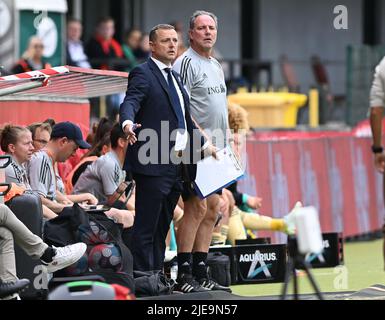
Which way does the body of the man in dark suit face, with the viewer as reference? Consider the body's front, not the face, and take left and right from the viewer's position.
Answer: facing the viewer and to the right of the viewer

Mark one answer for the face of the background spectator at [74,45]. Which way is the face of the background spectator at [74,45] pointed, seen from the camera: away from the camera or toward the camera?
toward the camera

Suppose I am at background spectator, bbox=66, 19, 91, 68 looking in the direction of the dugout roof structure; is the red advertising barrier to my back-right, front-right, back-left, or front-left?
front-left

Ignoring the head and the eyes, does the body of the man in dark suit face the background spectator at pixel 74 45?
no

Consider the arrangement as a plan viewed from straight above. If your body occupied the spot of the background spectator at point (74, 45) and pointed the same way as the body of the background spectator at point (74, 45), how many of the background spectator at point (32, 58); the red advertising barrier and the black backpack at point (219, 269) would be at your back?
0

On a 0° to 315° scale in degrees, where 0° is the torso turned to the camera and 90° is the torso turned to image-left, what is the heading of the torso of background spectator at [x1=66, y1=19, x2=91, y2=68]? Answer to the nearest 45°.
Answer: approximately 0°

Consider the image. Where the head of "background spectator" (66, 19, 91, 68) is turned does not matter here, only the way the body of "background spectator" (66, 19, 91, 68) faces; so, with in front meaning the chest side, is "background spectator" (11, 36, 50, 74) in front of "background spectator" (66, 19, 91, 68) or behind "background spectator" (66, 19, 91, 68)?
in front

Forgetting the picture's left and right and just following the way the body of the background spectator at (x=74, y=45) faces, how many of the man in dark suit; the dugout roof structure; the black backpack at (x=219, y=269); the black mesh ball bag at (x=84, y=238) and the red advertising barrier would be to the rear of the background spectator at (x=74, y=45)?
0

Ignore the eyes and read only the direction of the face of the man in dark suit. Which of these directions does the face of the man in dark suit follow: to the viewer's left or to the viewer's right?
to the viewer's right

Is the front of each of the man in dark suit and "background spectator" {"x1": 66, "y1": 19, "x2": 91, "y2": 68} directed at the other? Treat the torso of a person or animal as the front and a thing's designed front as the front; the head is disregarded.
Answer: no

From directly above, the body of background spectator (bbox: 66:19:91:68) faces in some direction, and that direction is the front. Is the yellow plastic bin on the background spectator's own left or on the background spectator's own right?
on the background spectator's own left

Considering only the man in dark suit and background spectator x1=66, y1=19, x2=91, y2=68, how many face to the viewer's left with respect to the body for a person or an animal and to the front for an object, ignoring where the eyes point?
0

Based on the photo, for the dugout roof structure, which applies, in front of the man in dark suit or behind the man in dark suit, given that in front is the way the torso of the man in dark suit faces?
behind

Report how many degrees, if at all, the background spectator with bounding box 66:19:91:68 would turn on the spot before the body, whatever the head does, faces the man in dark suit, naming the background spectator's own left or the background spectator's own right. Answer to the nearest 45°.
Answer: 0° — they already face them
